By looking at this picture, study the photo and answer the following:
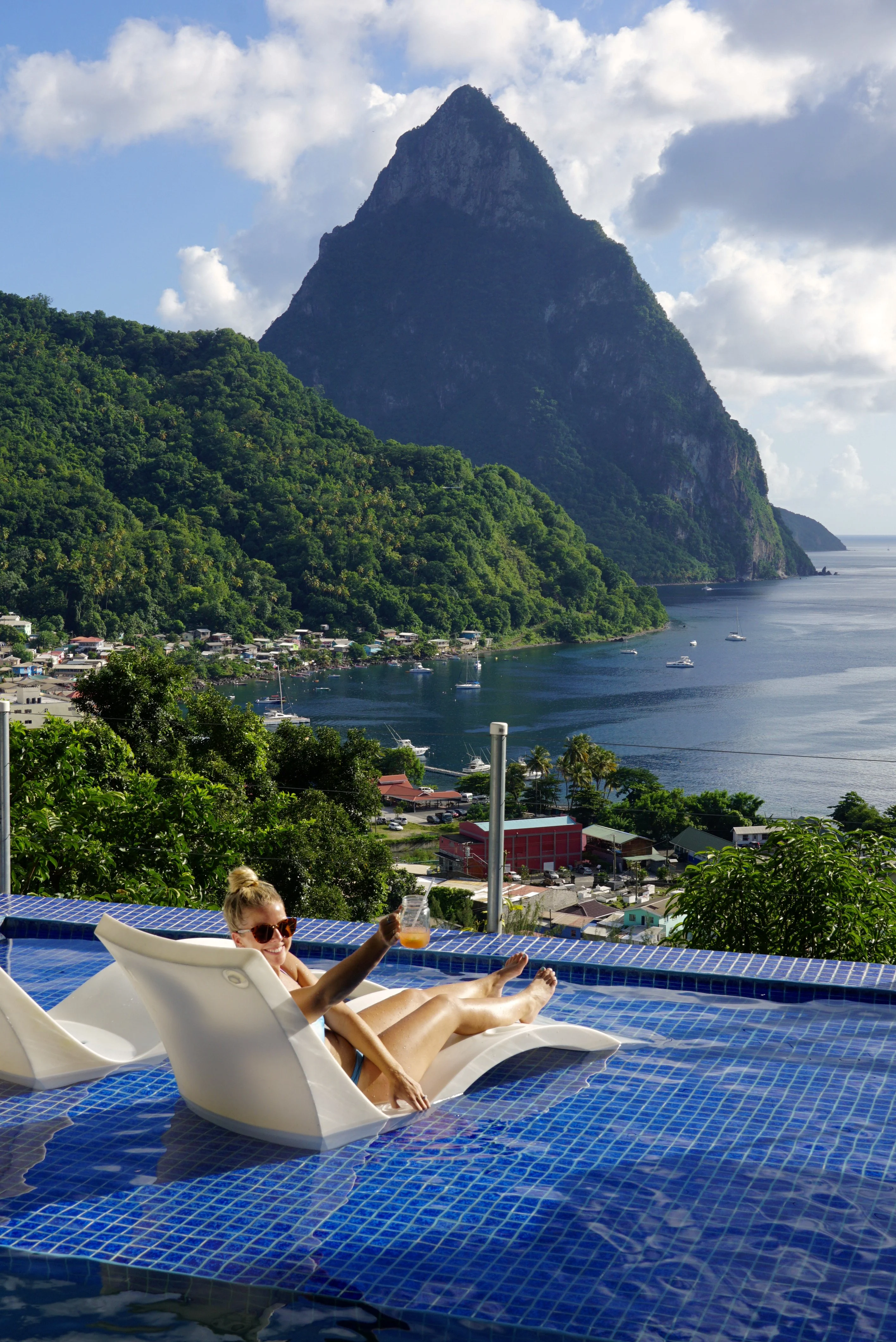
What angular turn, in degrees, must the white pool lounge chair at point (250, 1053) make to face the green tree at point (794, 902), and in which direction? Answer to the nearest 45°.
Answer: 0° — it already faces it

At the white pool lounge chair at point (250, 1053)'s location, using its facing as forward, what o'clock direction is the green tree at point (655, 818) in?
The green tree is roughly at 11 o'clock from the white pool lounge chair.

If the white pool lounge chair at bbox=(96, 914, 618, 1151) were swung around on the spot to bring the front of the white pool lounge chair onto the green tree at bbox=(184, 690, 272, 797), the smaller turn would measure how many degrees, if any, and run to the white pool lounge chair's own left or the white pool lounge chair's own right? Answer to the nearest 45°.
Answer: approximately 45° to the white pool lounge chair's own left

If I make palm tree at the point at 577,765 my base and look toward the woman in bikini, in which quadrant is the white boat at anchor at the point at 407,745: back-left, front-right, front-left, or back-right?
back-right

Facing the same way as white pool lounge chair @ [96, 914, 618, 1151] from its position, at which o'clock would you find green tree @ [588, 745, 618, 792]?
The green tree is roughly at 11 o'clock from the white pool lounge chair.

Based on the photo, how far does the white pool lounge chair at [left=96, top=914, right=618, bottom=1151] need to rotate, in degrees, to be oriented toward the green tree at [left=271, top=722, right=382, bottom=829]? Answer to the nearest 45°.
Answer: approximately 45° to its left

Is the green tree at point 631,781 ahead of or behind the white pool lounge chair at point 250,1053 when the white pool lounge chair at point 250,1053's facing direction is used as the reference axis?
ahead

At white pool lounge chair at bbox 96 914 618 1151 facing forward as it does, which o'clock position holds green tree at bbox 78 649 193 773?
The green tree is roughly at 10 o'clock from the white pool lounge chair.

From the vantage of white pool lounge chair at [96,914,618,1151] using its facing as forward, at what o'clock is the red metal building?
The red metal building is roughly at 11 o'clock from the white pool lounge chair.

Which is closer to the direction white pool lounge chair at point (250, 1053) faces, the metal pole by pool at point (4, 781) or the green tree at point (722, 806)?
the green tree

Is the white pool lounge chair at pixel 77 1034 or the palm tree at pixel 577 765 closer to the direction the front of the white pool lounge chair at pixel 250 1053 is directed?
the palm tree

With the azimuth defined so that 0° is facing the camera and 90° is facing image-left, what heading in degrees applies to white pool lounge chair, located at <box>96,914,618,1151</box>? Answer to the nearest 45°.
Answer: approximately 225°
